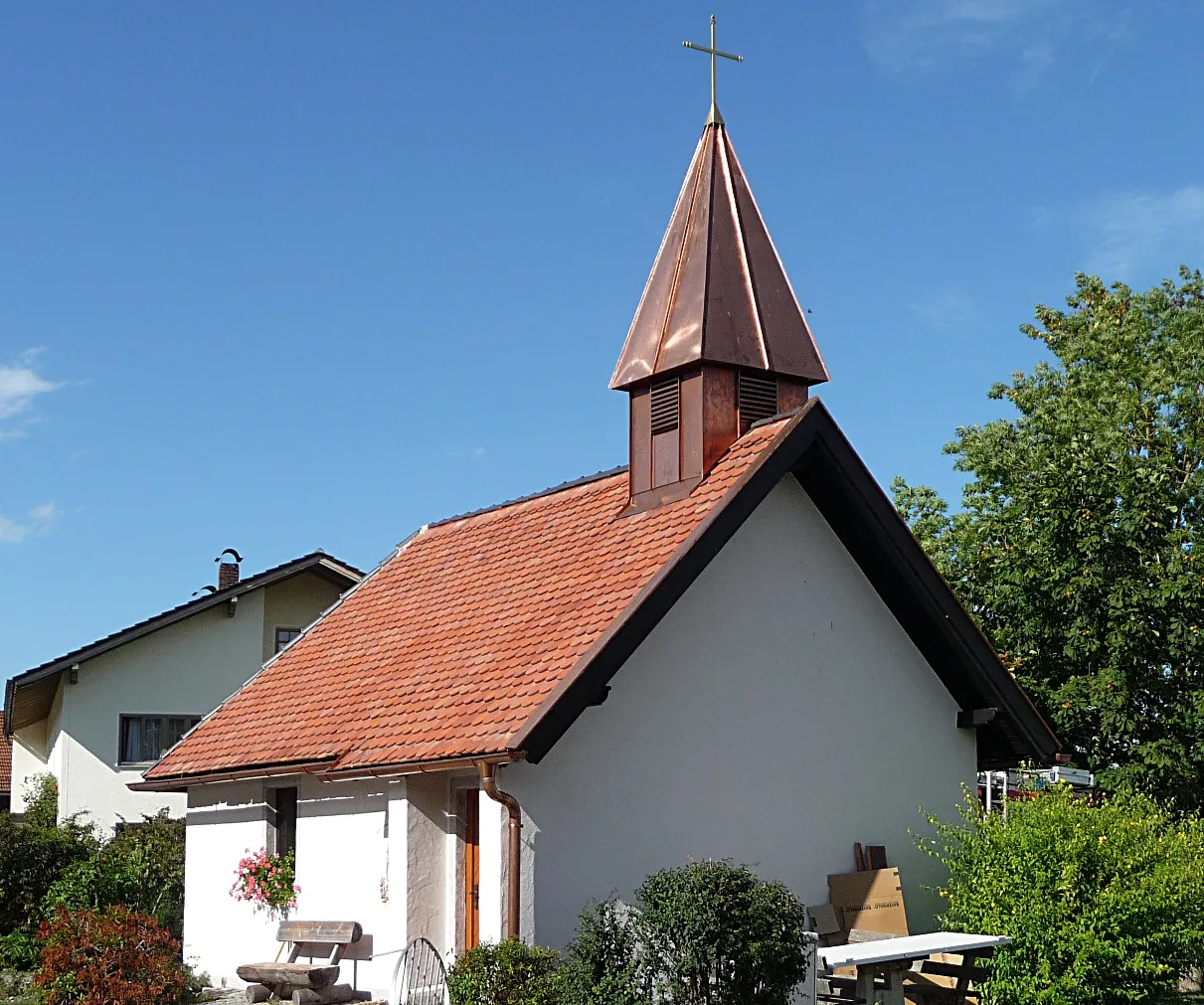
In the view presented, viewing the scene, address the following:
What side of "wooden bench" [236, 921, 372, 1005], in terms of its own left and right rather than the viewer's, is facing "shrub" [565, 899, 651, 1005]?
left

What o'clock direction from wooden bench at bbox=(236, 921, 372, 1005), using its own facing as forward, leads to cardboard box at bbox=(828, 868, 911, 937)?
The cardboard box is roughly at 8 o'clock from the wooden bench.

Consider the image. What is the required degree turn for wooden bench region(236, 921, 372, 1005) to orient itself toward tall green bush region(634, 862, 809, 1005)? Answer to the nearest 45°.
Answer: approximately 90° to its left

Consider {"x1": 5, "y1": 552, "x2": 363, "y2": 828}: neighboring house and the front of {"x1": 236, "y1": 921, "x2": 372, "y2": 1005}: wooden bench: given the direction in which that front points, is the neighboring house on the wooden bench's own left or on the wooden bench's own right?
on the wooden bench's own right

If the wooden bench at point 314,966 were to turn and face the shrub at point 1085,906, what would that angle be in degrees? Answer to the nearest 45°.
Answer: approximately 90° to its left

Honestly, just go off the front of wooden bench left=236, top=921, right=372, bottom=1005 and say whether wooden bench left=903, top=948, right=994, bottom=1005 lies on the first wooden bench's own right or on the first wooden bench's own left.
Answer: on the first wooden bench's own left

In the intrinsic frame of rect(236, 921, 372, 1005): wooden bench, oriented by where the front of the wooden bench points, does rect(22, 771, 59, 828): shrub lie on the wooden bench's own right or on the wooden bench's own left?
on the wooden bench's own right

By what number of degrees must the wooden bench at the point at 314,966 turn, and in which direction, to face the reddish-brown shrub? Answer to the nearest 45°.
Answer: approximately 45° to its right

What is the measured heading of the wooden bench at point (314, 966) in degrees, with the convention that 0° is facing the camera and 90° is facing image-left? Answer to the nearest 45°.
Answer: approximately 45°

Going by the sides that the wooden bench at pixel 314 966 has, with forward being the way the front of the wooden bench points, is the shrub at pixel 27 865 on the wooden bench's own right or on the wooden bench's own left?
on the wooden bench's own right

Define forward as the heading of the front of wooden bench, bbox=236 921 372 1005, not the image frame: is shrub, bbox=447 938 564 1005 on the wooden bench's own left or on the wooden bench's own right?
on the wooden bench's own left

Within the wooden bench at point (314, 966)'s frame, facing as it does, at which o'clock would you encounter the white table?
The white table is roughly at 9 o'clock from the wooden bench.
